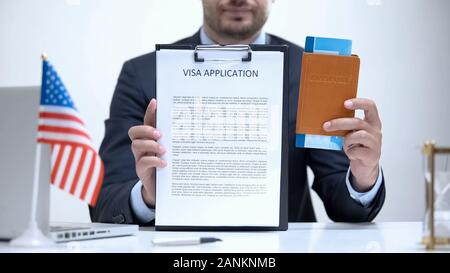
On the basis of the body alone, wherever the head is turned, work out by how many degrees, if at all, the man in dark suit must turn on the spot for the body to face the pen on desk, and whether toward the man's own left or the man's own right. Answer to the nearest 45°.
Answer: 0° — they already face it

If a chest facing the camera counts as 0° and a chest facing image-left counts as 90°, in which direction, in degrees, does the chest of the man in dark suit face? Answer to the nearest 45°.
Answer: approximately 0°

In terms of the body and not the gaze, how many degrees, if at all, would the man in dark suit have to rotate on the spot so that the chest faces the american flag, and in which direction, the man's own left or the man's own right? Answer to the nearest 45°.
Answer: approximately 45° to the man's own right

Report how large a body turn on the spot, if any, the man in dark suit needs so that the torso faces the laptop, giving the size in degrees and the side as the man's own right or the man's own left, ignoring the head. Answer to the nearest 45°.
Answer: approximately 45° to the man's own right

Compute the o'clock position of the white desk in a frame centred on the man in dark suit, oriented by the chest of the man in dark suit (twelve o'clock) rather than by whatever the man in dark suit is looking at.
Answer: The white desk is roughly at 12 o'clock from the man in dark suit.
